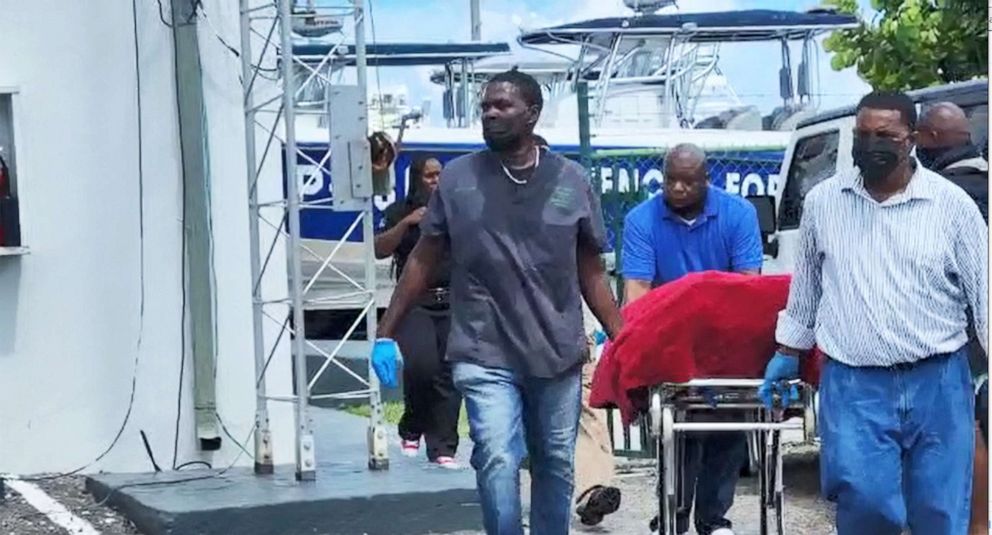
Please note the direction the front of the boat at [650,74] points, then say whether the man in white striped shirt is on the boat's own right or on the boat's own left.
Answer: on the boat's own left

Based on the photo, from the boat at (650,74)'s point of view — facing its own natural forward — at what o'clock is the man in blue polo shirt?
The man in blue polo shirt is roughly at 9 o'clock from the boat.

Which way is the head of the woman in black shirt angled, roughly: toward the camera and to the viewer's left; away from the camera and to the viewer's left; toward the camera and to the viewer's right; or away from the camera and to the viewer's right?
toward the camera and to the viewer's right

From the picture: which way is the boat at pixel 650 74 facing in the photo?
to the viewer's left

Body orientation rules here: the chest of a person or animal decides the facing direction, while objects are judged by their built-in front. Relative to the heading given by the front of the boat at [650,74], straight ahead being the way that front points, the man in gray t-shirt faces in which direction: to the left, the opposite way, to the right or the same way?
to the left

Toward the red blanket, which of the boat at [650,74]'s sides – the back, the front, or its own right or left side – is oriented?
left

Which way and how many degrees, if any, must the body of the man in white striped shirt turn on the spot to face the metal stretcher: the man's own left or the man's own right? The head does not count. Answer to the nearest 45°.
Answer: approximately 135° to the man's own right

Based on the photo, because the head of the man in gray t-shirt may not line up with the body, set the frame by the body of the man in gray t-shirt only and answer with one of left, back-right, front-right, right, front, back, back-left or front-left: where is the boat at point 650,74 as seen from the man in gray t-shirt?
back
